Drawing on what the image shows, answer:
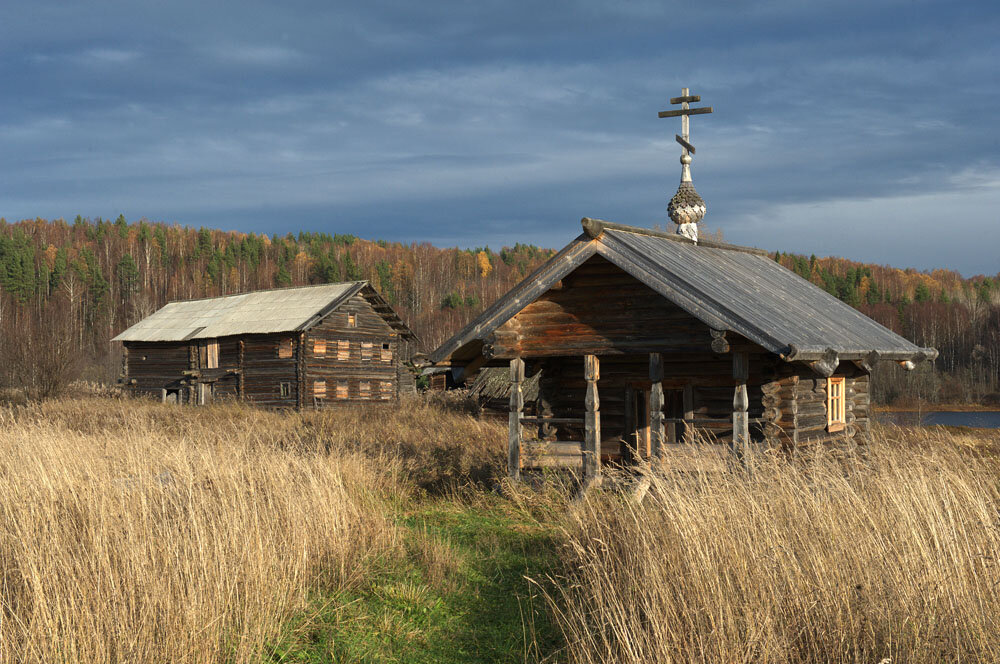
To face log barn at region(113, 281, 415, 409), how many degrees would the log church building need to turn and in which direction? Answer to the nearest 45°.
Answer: approximately 90° to its right

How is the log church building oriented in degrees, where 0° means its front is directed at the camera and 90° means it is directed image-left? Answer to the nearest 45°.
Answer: approximately 45°

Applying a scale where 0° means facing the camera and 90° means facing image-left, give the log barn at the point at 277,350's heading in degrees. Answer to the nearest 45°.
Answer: approximately 315°
